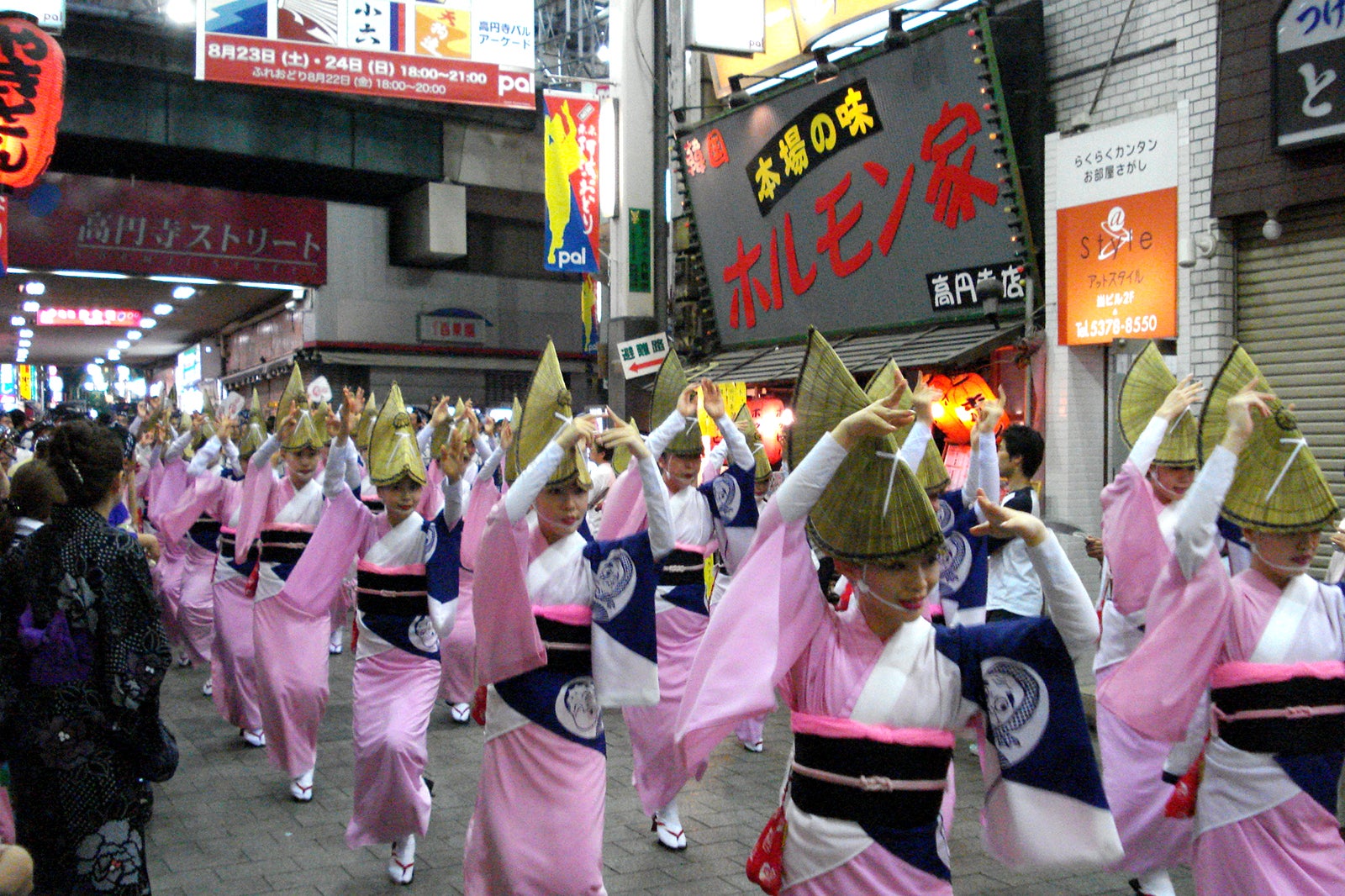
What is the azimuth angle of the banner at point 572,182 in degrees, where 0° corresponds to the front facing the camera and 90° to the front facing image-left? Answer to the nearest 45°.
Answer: approximately 0°

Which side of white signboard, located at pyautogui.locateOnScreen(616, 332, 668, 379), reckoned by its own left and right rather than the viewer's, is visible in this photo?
front

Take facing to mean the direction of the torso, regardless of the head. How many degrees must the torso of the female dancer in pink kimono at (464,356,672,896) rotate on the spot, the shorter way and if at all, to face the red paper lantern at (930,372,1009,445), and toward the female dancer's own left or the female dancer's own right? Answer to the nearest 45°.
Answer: approximately 90° to the female dancer's own left

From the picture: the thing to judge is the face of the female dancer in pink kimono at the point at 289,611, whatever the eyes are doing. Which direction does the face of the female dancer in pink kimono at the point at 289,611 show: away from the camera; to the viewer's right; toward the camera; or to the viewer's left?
toward the camera

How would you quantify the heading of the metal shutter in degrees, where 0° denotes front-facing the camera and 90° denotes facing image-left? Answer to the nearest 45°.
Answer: approximately 45°

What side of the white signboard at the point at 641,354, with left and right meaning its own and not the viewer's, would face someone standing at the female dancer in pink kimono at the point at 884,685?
front

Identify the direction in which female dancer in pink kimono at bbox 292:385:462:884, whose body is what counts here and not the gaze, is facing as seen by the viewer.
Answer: toward the camera

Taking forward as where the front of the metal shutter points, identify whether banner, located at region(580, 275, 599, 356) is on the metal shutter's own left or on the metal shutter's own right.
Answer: on the metal shutter's own right

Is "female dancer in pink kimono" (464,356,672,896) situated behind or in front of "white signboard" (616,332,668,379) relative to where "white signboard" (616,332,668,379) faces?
in front
